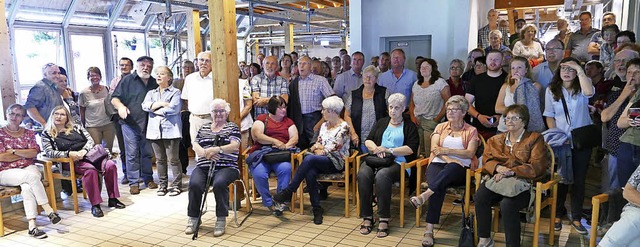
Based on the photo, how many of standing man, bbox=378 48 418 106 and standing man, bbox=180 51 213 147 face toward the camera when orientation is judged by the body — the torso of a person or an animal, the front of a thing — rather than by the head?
2

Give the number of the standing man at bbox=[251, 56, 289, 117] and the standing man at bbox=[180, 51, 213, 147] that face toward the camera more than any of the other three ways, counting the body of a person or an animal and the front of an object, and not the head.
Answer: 2

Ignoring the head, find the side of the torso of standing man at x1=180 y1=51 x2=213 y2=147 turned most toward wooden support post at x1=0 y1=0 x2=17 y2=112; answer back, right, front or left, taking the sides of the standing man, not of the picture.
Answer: right

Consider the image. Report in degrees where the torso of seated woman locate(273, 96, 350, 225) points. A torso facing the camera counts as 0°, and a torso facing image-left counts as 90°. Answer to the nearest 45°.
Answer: approximately 45°

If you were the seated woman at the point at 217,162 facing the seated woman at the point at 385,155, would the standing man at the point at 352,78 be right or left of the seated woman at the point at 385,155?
left

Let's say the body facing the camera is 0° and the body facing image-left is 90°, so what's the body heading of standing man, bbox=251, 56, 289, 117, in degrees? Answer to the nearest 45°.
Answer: approximately 0°
